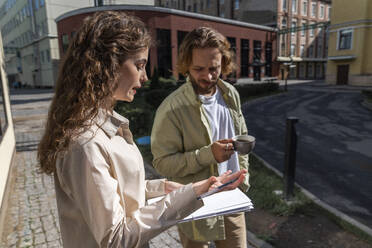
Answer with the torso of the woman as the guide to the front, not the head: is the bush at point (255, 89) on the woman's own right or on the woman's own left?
on the woman's own left

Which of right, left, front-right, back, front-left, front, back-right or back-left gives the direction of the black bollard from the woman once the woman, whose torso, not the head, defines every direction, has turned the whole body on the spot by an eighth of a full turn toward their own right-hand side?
left

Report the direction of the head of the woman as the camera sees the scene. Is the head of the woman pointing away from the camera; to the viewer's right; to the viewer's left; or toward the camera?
to the viewer's right

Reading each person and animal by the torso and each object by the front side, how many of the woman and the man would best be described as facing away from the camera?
0

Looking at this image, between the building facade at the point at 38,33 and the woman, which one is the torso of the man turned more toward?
the woman

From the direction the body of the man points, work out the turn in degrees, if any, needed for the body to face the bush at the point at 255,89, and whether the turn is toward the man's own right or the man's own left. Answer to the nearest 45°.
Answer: approximately 135° to the man's own left

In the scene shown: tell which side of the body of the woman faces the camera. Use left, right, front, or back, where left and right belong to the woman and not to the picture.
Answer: right

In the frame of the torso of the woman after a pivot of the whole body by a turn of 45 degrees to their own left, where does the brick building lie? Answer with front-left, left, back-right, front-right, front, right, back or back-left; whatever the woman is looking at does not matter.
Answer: front-left

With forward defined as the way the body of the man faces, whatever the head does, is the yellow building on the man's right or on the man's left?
on the man's left

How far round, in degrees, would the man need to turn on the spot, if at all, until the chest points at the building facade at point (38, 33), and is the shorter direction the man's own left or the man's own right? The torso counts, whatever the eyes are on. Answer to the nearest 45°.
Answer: approximately 180°

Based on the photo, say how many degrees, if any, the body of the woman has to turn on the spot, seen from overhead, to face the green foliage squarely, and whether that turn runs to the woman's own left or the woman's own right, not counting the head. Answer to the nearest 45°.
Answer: approximately 90° to the woman's own left
